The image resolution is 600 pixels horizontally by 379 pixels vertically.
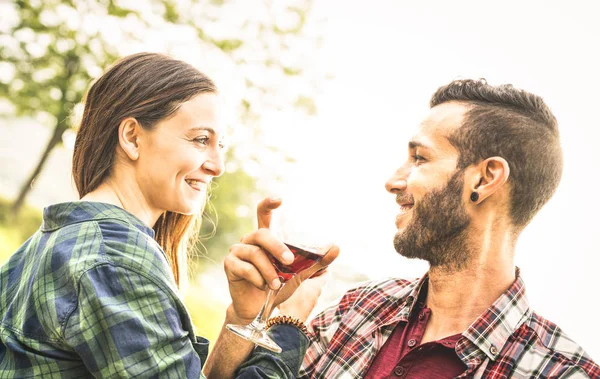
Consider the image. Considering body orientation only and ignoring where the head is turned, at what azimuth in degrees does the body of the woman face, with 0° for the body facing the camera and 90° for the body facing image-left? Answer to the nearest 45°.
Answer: approximately 225°

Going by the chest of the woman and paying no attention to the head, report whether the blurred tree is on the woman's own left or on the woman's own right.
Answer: on the woman's own left

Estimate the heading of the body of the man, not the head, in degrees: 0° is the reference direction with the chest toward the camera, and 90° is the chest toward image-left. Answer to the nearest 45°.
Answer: approximately 45°

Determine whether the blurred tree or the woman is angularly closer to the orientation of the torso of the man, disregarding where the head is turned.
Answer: the woman

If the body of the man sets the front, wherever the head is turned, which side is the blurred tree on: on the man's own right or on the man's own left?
on the man's own right

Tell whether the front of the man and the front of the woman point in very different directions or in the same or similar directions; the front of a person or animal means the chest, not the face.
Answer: very different directions
